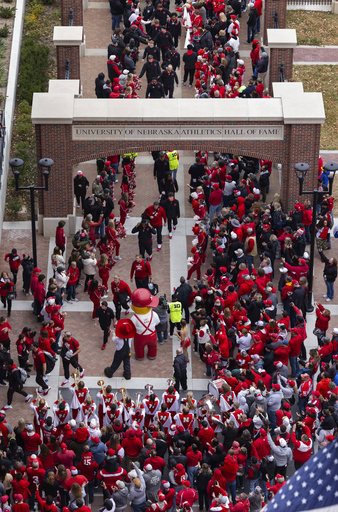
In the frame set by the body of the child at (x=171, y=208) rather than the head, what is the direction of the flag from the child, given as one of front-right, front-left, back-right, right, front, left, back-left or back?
front

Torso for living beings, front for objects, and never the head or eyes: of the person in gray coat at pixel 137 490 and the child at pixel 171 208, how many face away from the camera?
1

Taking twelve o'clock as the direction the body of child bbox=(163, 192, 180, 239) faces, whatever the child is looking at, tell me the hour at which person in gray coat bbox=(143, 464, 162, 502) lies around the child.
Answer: The person in gray coat is roughly at 12 o'clock from the child.

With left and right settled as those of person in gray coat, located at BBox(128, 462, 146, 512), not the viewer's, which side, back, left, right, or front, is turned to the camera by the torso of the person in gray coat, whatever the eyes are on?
back

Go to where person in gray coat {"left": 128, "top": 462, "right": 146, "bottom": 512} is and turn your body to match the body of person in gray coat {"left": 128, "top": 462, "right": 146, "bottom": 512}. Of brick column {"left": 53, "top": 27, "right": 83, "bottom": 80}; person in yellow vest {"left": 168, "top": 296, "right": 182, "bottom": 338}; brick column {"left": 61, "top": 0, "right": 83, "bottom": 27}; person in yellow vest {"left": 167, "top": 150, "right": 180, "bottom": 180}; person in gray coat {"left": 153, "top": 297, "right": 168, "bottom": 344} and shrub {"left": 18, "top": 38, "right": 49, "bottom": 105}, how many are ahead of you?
6

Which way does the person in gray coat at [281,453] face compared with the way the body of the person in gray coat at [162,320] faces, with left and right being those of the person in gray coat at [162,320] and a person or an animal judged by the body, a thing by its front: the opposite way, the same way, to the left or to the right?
the same way

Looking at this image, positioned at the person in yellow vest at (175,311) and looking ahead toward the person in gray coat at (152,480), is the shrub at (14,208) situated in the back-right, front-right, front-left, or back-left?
back-right

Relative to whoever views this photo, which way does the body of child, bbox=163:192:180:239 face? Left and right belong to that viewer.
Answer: facing the viewer

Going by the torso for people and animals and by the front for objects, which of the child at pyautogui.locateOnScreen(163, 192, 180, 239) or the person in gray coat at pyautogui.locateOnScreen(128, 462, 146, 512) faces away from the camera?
the person in gray coat

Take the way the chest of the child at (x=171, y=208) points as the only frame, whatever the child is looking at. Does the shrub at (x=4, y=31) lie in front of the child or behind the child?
behind

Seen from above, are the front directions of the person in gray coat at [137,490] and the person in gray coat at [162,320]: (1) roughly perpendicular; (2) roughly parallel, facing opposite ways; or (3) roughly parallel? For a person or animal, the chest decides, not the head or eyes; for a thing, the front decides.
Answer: roughly parallel
